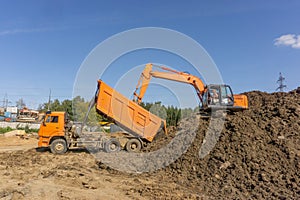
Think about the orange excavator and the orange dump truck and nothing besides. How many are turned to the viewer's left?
2

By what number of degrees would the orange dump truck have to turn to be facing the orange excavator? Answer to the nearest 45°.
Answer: approximately 180°

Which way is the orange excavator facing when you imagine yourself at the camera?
facing to the left of the viewer

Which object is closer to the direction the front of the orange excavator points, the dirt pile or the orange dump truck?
the orange dump truck

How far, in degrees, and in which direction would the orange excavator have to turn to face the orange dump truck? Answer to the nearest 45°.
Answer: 0° — it already faces it

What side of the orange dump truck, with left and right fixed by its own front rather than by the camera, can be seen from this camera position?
left
